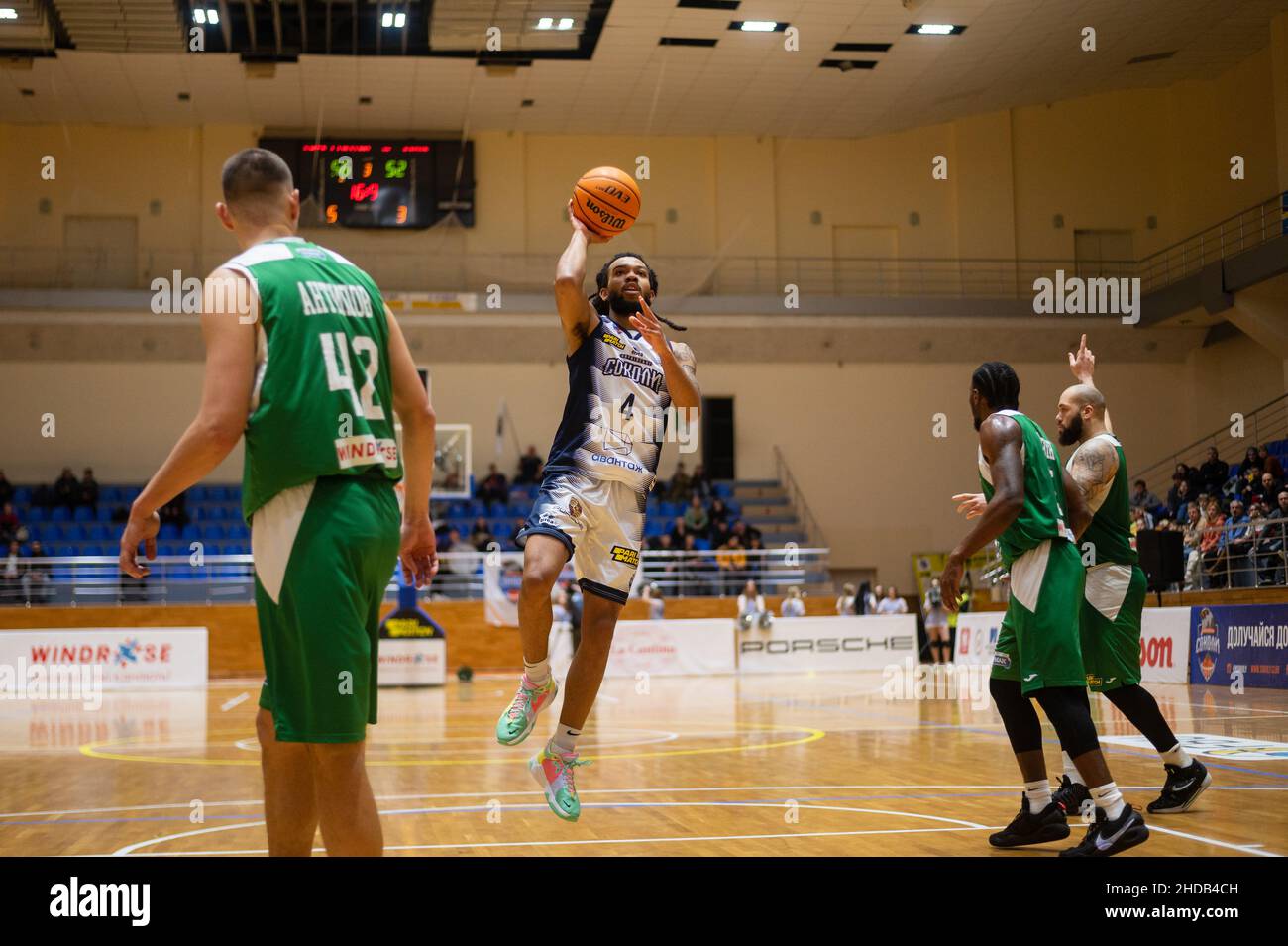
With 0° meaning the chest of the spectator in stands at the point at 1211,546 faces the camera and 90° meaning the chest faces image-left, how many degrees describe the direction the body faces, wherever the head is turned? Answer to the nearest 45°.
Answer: approximately 45°

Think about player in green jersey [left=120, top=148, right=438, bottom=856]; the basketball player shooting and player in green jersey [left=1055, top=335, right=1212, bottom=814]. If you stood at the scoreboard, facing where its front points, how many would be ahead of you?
3

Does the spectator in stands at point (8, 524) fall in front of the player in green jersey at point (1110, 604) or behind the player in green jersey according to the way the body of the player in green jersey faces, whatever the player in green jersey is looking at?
in front

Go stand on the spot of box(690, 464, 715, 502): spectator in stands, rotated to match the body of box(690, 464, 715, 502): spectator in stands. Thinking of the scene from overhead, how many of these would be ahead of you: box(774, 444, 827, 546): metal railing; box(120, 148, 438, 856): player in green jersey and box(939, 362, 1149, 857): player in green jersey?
2

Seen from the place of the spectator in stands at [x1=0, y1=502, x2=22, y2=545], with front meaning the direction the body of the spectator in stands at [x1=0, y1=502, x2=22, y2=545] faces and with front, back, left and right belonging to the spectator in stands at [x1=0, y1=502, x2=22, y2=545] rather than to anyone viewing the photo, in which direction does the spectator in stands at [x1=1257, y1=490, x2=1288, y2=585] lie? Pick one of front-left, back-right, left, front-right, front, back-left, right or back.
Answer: front-left

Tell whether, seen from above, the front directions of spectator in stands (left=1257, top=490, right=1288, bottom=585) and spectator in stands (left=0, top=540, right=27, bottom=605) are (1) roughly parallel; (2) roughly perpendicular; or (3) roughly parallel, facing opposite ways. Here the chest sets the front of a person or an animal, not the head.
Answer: roughly perpendicular

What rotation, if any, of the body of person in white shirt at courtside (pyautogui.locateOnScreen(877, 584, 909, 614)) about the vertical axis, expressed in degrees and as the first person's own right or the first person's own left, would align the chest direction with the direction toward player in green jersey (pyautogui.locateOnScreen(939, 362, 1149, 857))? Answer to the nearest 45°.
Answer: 0° — they already face them

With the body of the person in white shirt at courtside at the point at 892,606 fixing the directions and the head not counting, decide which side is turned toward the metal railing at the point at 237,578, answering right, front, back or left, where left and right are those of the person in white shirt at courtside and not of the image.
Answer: right

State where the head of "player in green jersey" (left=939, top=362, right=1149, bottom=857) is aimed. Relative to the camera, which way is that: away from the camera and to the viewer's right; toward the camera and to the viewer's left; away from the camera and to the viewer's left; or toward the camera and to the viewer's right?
away from the camera and to the viewer's left

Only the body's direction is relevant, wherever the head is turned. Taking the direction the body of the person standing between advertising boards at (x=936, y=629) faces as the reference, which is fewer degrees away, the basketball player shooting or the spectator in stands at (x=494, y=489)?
the basketball player shooting

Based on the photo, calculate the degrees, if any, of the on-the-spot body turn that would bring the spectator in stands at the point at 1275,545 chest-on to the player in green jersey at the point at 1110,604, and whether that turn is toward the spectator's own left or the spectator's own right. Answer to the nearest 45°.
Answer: approximately 45° to the spectator's own left

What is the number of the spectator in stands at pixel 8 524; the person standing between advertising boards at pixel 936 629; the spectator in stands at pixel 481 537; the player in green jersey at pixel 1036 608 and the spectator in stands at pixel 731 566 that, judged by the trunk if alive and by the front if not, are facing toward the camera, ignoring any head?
4
